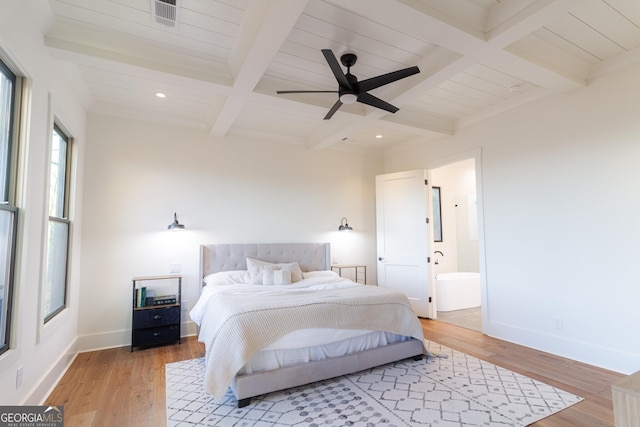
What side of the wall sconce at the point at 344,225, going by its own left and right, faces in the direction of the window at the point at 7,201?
right

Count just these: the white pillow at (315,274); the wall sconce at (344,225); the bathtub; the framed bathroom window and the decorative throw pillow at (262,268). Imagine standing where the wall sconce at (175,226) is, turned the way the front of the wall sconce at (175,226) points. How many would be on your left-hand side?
5

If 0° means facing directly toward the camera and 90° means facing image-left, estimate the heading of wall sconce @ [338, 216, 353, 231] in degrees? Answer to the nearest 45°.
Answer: approximately 315°

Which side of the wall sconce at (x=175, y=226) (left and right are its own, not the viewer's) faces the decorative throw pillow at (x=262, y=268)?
left

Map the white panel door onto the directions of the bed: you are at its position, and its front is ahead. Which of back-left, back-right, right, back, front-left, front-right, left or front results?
left

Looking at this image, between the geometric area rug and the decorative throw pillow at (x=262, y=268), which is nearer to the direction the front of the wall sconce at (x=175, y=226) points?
the geometric area rug

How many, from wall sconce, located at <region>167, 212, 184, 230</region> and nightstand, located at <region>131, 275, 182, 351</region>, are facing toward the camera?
2

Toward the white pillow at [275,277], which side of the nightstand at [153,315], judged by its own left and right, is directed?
left

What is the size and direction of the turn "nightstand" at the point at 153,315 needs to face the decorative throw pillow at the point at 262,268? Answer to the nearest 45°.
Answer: approximately 90° to its left

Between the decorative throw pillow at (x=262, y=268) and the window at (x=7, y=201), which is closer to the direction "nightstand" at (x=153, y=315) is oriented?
the window
